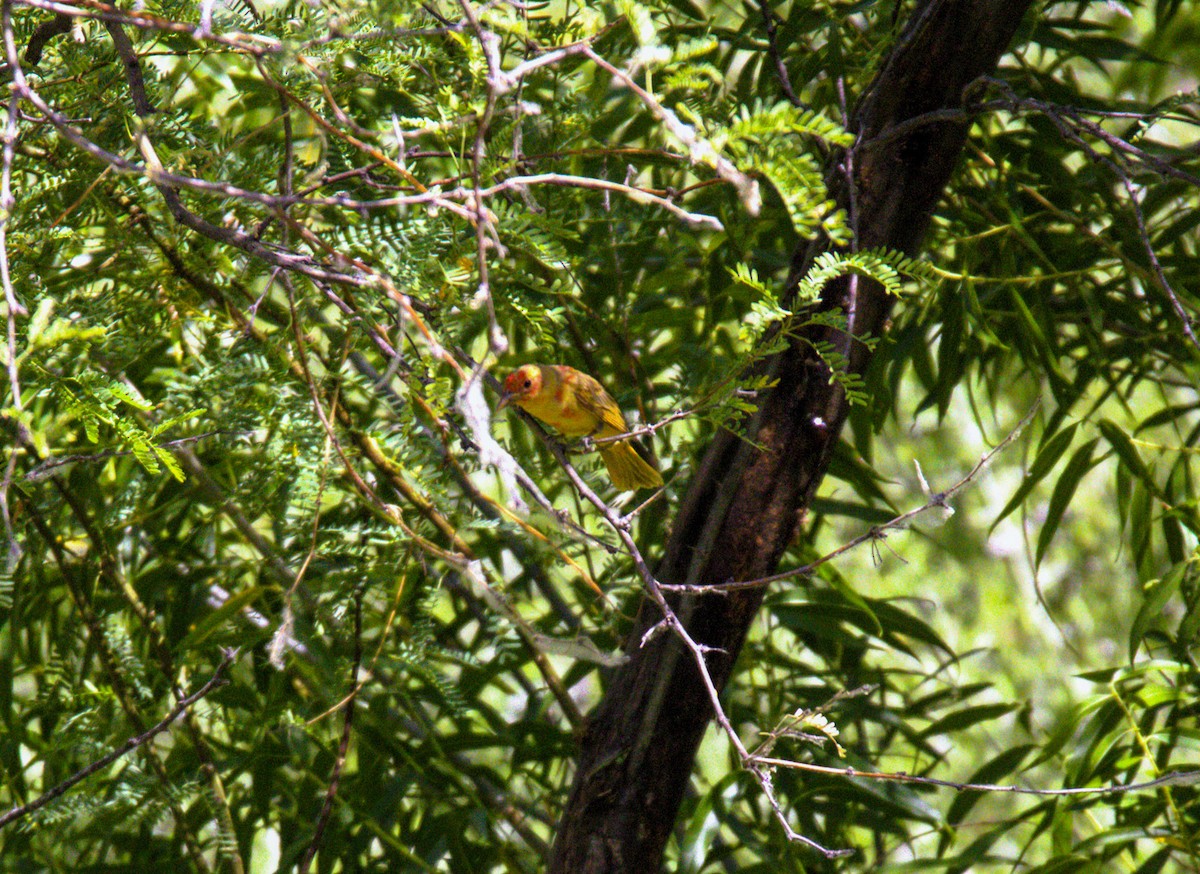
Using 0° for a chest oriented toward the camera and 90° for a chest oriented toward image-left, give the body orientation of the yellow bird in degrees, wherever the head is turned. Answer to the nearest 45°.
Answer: approximately 90°
